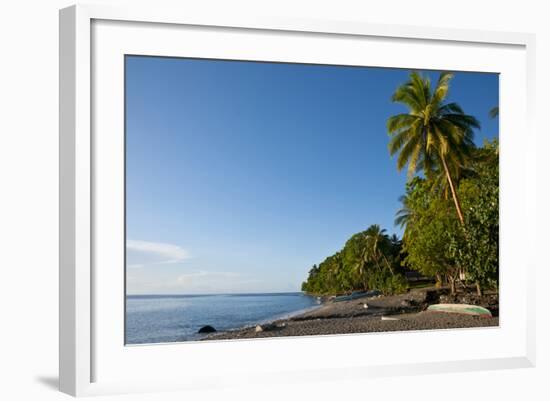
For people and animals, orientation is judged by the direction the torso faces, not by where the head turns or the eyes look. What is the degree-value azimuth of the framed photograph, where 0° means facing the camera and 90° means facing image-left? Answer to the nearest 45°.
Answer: approximately 315°
